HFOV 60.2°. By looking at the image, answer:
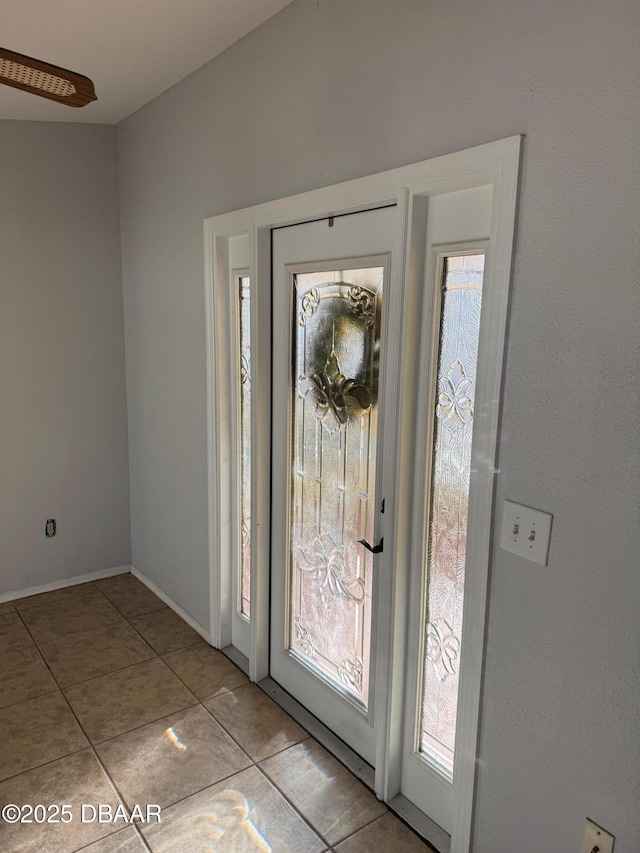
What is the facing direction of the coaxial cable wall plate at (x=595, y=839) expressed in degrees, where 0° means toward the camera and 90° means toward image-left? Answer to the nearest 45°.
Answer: approximately 45°

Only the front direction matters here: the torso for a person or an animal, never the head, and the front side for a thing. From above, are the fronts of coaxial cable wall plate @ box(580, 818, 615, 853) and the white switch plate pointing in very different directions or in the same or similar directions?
same or similar directions

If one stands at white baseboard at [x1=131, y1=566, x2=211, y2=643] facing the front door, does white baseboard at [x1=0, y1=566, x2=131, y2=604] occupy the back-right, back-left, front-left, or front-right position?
back-right

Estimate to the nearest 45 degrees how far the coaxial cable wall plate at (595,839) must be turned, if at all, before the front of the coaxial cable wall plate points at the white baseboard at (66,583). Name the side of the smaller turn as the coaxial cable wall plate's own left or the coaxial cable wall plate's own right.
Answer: approximately 45° to the coaxial cable wall plate's own right

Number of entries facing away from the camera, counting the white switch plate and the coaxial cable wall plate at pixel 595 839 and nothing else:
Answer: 0

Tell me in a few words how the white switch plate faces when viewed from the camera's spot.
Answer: facing the viewer and to the left of the viewer

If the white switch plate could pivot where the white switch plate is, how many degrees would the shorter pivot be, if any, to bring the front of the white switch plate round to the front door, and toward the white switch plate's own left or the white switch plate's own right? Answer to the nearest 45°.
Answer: approximately 90° to the white switch plate's own right

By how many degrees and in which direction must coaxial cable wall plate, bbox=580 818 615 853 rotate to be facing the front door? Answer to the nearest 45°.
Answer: approximately 90° to its right

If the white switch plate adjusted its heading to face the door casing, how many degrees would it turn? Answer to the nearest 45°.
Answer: approximately 90° to its right
